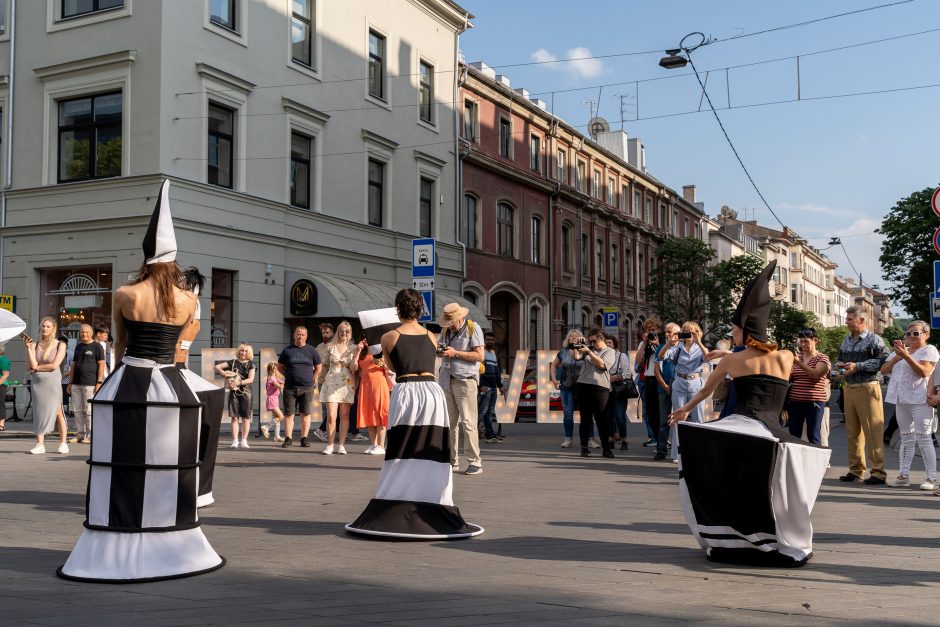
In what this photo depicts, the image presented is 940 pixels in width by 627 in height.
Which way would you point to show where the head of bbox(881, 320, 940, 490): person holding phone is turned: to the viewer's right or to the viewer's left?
to the viewer's left

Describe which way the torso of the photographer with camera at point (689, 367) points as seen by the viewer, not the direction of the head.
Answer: toward the camera

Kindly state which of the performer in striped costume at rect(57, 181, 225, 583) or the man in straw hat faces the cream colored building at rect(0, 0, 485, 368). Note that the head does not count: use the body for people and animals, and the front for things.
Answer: the performer in striped costume

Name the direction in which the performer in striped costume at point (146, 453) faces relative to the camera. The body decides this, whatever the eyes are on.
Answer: away from the camera

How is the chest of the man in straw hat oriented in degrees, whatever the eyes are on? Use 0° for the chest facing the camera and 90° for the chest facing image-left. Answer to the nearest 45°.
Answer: approximately 45°

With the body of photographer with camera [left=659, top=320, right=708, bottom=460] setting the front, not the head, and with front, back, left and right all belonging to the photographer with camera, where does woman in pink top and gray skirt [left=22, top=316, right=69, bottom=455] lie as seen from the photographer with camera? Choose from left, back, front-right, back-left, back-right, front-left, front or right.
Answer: right

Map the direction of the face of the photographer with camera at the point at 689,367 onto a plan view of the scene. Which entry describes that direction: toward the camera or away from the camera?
toward the camera

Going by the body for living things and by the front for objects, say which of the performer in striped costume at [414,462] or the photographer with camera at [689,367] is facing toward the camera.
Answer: the photographer with camera

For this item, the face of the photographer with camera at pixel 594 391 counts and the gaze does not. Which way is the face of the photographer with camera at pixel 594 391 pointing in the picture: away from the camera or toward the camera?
toward the camera

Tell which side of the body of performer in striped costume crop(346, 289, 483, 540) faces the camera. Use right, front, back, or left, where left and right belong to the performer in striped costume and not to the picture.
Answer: back

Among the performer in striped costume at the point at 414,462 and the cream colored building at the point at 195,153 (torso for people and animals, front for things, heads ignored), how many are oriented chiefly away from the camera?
1

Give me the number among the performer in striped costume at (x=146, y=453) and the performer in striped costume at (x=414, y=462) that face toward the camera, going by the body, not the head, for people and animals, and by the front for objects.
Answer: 0

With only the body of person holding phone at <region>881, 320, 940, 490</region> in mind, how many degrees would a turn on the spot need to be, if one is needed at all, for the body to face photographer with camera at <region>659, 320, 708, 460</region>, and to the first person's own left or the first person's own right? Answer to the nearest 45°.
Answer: approximately 90° to the first person's own right

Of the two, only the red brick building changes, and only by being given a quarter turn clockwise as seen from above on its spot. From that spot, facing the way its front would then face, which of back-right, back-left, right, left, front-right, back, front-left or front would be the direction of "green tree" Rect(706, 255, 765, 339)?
back

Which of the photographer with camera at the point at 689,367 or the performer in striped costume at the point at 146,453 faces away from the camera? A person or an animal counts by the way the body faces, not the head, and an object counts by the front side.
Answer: the performer in striped costume

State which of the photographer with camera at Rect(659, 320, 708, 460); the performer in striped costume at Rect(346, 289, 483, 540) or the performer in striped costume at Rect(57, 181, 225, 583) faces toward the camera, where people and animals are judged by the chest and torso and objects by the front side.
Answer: the photographer with camera
